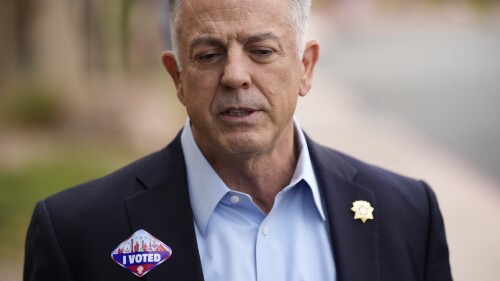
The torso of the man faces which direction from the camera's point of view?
toward the camera

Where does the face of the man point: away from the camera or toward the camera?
toward the camera
